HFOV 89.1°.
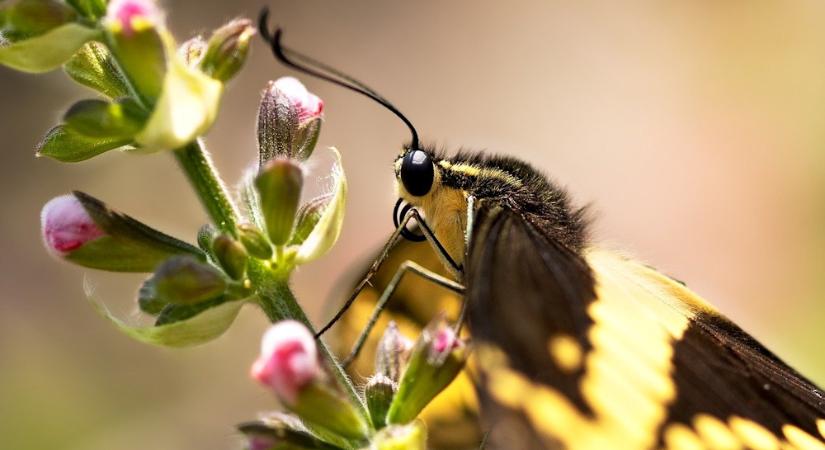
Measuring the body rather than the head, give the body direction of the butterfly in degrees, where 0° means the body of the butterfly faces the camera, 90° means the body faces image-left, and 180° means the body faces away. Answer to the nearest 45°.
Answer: approximately 90°
